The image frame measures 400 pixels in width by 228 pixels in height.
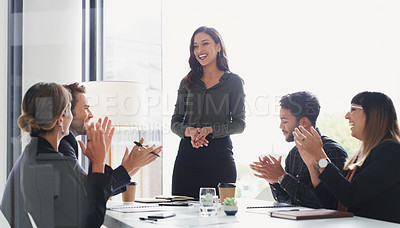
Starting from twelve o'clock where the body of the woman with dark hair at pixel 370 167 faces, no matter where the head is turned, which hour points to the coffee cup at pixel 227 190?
The coffee cup is roughly at 12 o'clock from the woman with dark hair.

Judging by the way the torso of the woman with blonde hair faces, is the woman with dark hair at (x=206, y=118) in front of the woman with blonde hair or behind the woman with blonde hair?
in front

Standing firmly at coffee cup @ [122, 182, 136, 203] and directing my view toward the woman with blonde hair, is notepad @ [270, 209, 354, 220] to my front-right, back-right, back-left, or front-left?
back-left

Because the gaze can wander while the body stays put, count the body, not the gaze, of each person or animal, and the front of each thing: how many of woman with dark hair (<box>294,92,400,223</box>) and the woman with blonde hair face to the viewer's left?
1

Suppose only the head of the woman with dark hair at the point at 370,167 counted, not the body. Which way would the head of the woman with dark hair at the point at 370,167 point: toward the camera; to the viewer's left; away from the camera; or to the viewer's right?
to the viewer's left

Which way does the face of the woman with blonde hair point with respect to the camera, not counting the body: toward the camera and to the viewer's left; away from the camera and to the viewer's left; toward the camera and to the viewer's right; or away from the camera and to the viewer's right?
away from the camera and to the viewer's right

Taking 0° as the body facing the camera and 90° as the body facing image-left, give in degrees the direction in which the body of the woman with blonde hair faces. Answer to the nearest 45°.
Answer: approximately 225°

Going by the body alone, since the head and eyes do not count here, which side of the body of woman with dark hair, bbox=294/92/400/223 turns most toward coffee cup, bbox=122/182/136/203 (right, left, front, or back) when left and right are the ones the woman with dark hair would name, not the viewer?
front

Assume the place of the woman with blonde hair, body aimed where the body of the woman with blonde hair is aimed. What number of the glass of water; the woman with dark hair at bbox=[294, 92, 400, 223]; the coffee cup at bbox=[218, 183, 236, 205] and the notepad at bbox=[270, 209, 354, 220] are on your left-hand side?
0

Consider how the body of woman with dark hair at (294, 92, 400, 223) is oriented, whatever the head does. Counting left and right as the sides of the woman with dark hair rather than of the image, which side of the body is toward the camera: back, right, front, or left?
left

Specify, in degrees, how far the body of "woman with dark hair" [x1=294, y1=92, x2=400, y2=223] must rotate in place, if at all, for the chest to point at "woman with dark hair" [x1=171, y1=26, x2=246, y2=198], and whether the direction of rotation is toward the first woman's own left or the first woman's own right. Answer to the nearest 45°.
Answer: approximately 45° to the first woman's own right

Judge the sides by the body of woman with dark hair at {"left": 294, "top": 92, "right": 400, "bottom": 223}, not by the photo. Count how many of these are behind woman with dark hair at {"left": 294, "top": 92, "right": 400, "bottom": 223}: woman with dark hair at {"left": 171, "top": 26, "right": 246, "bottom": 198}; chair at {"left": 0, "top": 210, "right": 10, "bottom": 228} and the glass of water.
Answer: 0
